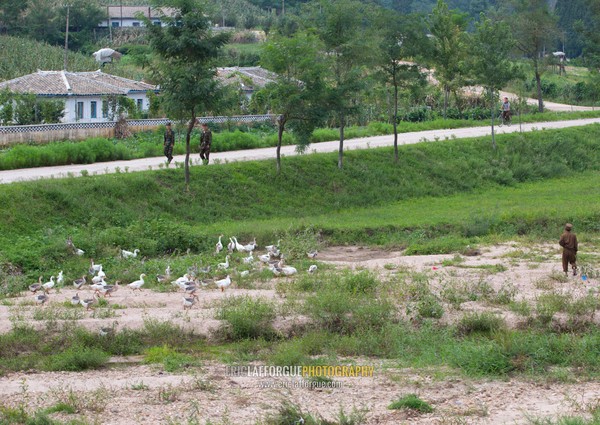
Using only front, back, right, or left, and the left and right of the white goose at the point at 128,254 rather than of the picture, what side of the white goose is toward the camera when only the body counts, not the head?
right

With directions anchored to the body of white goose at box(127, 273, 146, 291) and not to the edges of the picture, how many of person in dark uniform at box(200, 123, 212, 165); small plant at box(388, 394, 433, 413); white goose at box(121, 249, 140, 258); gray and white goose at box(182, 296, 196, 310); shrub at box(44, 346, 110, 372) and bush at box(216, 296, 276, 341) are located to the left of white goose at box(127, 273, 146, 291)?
2

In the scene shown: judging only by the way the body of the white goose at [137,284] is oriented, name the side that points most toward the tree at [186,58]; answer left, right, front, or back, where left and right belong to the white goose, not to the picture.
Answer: left

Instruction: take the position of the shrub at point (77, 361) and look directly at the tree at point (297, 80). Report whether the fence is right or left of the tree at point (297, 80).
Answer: left

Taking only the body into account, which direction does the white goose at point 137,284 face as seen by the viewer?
to the viewer's right
